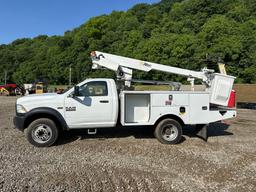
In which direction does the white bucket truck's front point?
to the viewer's left
